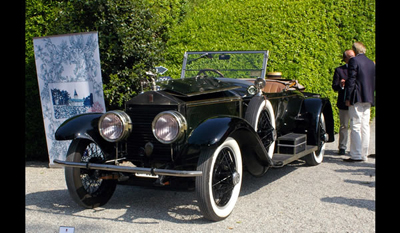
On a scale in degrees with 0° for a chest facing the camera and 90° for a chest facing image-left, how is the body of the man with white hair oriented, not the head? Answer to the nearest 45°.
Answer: approximately 135°

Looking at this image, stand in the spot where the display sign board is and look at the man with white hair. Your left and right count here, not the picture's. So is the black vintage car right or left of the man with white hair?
right

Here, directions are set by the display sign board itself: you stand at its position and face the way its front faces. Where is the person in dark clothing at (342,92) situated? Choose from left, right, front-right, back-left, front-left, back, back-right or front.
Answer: left

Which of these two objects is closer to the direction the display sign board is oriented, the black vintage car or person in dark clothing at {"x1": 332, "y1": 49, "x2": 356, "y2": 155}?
the black vintage car

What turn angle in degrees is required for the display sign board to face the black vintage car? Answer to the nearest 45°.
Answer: approximately 45° to its left

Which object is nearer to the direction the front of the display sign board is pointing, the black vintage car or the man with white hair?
the black vintage car

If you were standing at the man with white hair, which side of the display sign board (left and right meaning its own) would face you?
left

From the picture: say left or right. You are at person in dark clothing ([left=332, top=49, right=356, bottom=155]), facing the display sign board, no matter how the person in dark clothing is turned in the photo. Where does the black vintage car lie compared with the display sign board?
left

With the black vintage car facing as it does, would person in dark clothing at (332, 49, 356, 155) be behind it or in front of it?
behind

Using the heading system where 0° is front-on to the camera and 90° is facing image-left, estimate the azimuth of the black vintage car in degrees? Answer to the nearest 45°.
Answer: approximately 45°

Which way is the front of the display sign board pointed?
toward the camera

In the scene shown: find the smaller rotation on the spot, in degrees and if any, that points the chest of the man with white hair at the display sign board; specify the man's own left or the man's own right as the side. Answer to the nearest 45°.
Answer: approximately 45° to the man's own left

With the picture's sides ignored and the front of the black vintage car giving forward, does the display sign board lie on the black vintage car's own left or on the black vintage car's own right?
on the black vintage car's own right

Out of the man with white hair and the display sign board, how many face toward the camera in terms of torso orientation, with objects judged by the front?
1
